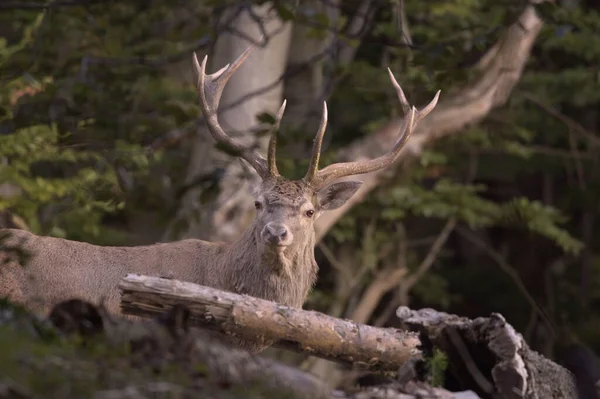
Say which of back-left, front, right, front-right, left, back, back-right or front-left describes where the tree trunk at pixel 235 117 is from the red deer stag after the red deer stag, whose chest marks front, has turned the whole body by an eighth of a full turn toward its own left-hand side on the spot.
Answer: front-left

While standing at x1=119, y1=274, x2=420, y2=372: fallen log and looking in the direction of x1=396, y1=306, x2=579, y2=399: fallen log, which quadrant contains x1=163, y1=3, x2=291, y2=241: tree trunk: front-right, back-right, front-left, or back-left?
back-left

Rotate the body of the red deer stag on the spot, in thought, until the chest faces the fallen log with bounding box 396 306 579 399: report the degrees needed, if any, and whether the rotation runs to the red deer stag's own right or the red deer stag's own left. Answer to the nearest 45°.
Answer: approximately 45° to the red deer stag's own right

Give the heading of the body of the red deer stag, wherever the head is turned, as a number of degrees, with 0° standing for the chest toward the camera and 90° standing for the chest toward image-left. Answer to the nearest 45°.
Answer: approximately 270°

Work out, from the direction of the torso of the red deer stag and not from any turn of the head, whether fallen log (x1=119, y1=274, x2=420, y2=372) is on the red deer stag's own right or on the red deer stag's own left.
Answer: on the red deer stag's own right
